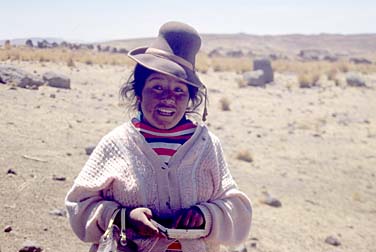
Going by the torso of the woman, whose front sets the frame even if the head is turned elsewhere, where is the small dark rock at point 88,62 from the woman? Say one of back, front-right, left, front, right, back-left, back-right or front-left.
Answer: back

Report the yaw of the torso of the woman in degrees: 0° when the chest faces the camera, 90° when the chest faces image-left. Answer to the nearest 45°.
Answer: approximately 0°

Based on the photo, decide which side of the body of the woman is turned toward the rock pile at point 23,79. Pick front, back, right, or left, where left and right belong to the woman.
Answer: back

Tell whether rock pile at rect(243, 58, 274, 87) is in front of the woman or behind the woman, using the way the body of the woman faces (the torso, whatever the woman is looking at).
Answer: behind

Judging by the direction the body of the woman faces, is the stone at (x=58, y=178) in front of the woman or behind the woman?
behind

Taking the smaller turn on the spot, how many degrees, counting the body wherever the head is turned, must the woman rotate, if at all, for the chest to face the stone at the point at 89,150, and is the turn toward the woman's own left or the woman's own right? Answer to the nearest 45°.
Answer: approximately 180°

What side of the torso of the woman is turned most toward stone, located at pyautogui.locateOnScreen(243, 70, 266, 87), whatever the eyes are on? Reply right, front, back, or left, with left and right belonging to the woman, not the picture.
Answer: back

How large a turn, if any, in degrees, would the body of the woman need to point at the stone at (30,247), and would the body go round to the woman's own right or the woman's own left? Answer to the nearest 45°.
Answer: approximately 135° to the woman's own right

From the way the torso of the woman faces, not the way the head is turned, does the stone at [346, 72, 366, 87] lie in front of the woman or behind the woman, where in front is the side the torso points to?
behind

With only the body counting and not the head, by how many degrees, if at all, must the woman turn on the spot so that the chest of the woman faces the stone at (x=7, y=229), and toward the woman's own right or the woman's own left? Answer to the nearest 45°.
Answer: approximately 135° to the woman's own right
